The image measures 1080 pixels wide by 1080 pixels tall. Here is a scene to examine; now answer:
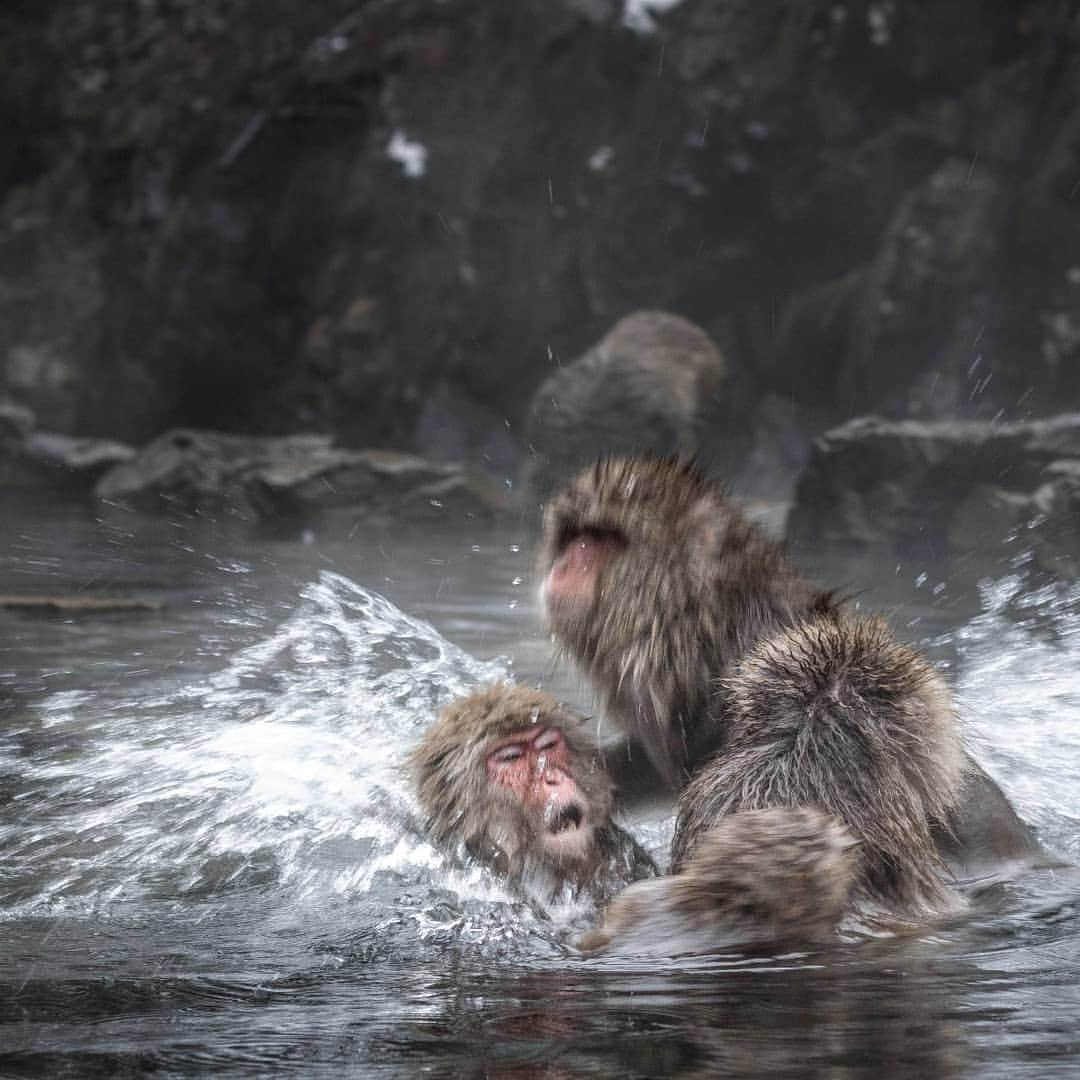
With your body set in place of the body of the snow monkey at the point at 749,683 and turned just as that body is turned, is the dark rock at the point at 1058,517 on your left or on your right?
on your right

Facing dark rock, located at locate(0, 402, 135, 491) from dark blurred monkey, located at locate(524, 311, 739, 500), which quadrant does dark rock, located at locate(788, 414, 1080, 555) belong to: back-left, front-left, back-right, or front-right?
back-left

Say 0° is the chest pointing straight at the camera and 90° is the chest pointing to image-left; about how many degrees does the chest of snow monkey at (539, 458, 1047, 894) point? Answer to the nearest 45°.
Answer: approximately 90°

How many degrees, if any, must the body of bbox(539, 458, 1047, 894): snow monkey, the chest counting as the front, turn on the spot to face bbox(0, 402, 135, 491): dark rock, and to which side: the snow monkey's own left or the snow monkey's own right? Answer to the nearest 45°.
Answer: approximately 45° to the snow monkey's own right

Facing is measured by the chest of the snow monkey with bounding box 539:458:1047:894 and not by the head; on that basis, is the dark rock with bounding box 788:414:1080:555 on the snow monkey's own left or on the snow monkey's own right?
on the snow monkey's own right

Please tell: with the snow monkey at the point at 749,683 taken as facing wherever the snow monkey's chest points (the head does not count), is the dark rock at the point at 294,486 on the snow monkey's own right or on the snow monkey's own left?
on the snow monkey's own right

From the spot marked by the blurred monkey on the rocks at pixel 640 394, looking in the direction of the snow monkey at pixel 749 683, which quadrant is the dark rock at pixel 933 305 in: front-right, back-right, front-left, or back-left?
back-left
